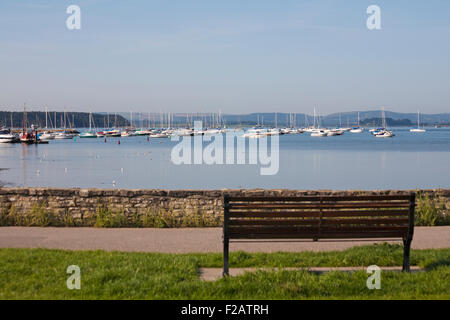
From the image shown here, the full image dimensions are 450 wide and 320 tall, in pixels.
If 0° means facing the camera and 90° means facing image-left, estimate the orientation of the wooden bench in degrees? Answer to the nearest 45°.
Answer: approximately 180°
